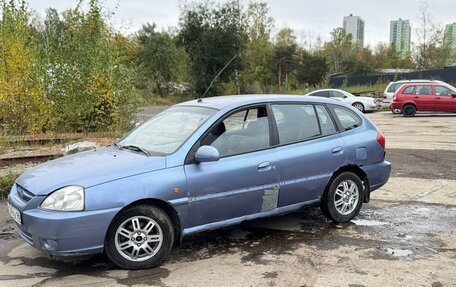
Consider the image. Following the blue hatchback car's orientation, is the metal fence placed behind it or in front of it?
behind

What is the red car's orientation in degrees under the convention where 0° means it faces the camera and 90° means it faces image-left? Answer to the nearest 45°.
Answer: approximately 270°

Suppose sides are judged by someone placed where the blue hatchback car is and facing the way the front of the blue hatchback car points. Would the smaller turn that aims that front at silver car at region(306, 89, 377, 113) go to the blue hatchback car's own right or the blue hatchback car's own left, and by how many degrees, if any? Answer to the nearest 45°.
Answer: approximately 135° to the blue hatchback car's own right

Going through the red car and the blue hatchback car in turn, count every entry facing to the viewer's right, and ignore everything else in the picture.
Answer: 1

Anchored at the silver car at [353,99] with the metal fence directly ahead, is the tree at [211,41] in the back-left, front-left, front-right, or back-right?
front-left

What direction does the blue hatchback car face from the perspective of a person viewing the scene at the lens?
facing the viewer and to the left of the viewer

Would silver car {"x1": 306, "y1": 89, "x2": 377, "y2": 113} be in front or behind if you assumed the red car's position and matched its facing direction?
behind
